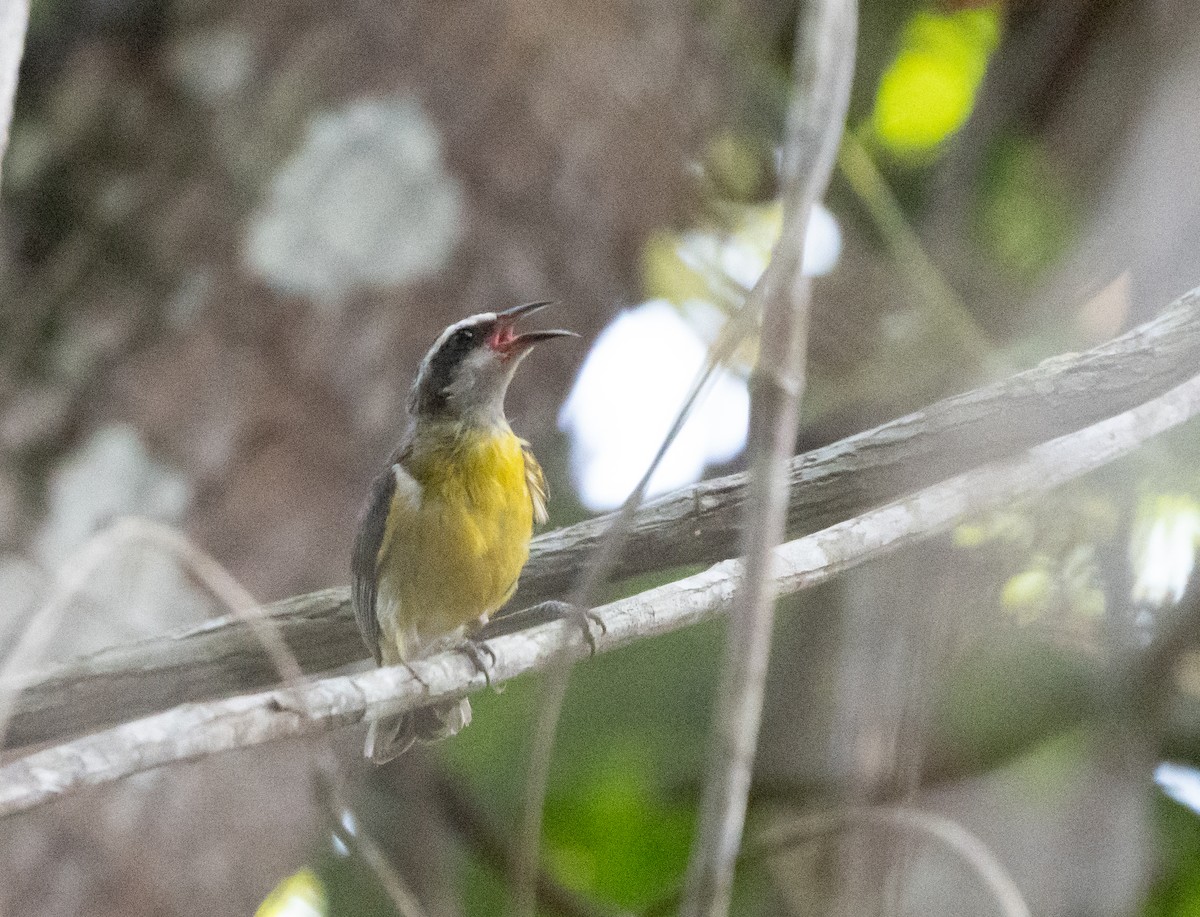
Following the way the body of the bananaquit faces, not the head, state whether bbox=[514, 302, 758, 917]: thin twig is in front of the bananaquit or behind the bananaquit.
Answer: in front

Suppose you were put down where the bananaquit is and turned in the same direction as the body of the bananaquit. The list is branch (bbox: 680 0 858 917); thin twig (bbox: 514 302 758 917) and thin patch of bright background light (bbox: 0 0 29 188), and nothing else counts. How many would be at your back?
1

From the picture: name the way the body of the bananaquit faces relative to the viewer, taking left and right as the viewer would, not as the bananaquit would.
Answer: facing the viewer and to the right of the viewer

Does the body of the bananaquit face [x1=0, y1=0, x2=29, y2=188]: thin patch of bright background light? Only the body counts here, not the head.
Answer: no
